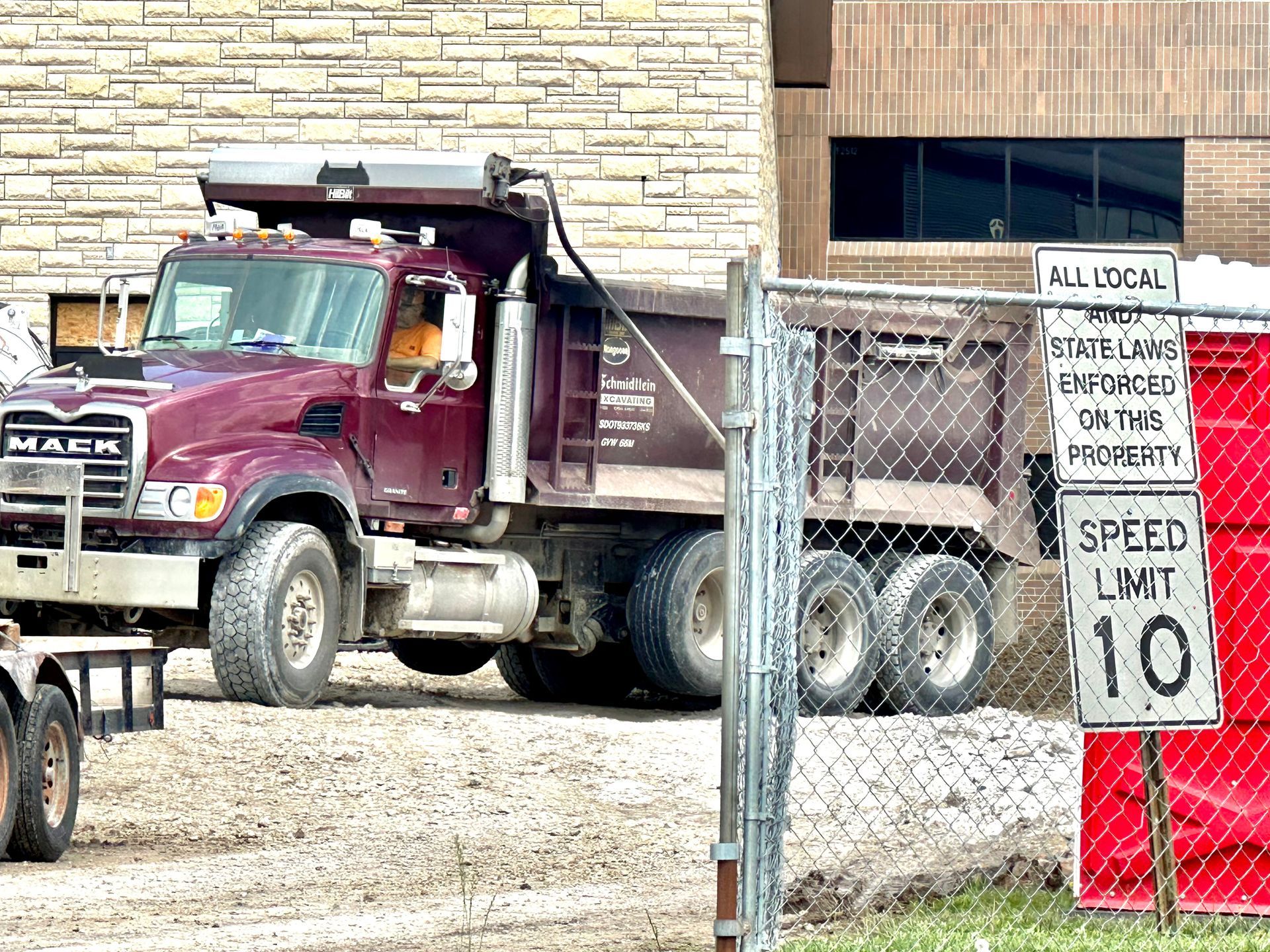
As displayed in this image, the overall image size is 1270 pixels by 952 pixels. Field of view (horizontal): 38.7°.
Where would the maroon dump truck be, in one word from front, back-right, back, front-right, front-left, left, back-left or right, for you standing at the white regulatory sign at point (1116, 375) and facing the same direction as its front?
back-right

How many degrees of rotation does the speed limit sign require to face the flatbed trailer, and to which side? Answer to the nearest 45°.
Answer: approximately 90° to its right

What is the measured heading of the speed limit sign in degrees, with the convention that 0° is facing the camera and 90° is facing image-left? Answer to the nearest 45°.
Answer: approximately 0°

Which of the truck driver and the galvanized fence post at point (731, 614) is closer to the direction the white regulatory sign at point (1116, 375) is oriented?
the galvanized fence post

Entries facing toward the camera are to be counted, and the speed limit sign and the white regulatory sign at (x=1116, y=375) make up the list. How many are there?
2

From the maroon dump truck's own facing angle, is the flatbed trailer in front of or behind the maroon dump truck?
in front

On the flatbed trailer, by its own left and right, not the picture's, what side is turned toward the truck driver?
back

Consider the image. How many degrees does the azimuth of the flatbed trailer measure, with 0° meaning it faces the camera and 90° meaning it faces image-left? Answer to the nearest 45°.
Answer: approximately 45°

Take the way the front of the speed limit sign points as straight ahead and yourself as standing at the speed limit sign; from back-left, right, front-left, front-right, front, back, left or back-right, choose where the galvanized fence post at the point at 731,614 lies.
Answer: front-right

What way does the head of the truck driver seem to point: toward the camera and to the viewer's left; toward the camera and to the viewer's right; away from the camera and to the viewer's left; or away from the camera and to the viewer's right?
toward the camera and to the viewer's left

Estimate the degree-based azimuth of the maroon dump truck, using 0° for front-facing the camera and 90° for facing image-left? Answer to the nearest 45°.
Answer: approximately 45°
